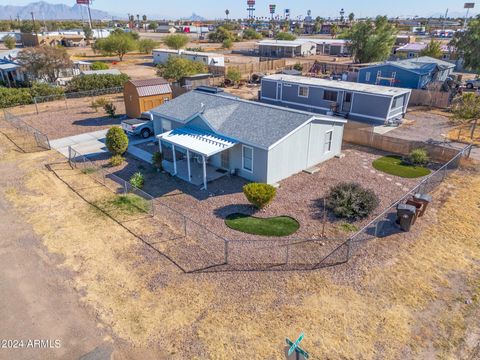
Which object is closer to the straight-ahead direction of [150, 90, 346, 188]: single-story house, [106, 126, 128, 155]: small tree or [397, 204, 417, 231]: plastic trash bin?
the small tree

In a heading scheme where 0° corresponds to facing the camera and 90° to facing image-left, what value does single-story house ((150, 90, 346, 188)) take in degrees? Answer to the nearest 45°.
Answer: approximately 45°

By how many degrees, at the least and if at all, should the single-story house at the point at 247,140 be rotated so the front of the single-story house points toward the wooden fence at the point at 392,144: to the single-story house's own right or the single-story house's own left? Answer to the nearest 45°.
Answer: approximately 135° to the single-story house's own left

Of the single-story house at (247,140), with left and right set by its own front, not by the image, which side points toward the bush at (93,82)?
right

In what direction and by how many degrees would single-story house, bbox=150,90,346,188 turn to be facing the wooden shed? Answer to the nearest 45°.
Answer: approximately 90° to its right

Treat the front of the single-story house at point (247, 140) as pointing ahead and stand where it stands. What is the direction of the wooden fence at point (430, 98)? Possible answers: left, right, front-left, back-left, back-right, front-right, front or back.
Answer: back

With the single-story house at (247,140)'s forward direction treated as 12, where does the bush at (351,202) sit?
The bush is roughly at 9 o'clock from the single-story house.

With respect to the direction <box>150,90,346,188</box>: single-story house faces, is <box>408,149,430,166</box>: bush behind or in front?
behind

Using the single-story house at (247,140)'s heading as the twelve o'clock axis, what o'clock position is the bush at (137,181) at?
The bush is roughly at 1 o'clock from the single-story house.

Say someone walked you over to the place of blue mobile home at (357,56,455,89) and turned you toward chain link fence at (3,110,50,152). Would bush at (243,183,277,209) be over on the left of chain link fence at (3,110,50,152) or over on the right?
left
